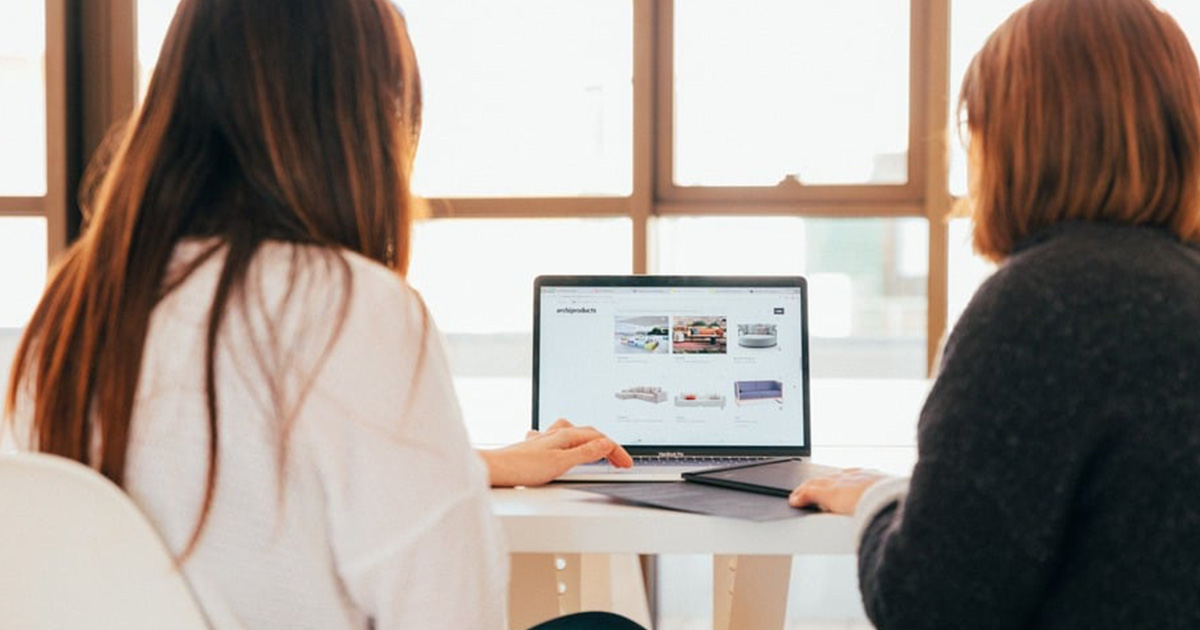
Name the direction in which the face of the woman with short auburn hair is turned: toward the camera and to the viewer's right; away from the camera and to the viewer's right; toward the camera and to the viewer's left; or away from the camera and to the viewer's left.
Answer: away from the camera and to the viewer's left

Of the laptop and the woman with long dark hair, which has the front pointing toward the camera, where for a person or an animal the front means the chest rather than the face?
the laptop

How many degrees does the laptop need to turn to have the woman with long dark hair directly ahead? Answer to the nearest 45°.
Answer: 0° — it already faces them

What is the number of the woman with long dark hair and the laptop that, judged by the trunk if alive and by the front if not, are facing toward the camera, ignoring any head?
1

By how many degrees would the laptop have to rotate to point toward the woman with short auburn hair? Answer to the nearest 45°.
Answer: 0° — it already faces them

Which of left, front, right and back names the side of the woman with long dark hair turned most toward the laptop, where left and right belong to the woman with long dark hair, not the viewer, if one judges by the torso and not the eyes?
front

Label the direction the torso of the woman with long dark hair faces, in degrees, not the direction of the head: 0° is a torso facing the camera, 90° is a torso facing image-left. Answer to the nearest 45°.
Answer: approximately 225°

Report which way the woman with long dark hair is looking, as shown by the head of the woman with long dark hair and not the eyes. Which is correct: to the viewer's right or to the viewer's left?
to the viewer's right

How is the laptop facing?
toward the camera
